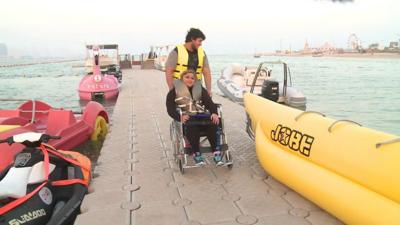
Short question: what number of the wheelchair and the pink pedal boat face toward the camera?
2

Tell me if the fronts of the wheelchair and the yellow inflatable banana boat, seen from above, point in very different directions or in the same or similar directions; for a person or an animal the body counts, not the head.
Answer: very different directions

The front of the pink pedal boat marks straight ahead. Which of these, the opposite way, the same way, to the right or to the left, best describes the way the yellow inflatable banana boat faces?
the opposite way

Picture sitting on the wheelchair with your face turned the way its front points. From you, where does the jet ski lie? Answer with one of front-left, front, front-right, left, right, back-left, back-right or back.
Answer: front-right

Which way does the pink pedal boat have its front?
toward the camera

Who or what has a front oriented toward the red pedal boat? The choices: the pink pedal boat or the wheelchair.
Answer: the pink pedal boat

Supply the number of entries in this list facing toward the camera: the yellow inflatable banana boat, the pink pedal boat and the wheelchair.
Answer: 2

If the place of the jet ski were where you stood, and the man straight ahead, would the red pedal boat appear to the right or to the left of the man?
left

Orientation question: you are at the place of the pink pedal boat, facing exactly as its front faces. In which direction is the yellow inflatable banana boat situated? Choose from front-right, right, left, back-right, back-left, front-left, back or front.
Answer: front

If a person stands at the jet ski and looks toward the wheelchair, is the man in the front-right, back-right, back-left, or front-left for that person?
front-left

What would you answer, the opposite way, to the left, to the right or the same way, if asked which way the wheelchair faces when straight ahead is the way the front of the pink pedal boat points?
the same way

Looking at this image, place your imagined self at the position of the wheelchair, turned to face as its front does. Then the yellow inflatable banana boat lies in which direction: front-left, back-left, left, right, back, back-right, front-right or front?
front-left
